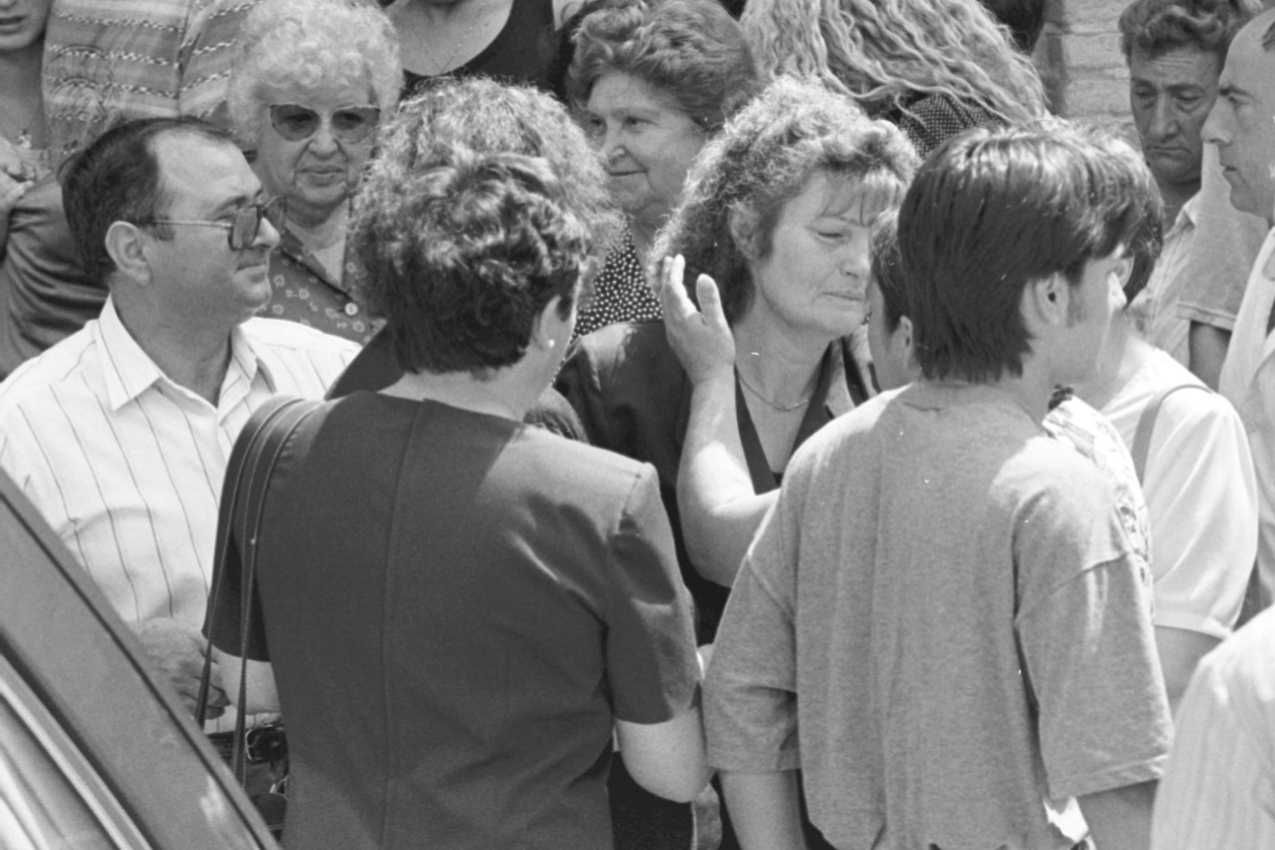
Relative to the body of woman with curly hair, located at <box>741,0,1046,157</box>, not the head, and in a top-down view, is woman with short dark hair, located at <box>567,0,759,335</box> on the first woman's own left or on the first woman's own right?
on the first woman's own left

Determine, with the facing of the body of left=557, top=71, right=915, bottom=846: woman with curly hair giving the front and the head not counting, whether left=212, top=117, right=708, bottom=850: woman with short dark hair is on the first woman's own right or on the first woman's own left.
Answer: on the first woman's own right

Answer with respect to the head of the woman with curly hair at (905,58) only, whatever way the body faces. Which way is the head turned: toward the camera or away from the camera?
away from the camera

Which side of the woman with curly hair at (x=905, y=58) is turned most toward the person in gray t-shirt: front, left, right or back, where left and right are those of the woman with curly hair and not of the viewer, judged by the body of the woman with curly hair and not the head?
back

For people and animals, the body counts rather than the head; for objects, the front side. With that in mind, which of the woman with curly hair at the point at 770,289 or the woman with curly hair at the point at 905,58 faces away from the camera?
the woman with curly hair at the point at 905,58

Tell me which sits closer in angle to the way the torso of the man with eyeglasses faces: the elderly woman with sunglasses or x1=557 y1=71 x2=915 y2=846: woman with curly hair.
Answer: the woman with curly hair

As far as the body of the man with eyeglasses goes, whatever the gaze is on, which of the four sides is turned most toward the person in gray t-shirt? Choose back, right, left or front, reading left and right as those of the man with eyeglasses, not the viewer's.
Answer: front

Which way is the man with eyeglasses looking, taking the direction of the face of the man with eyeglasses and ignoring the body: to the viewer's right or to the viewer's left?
to the viewer's right

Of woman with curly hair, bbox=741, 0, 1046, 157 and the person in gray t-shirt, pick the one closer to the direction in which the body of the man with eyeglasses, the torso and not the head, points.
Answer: the person in gray t-shirt

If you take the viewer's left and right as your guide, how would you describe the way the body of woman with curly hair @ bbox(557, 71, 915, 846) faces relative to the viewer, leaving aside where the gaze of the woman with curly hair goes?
facing the viewer and to the right of the viewer

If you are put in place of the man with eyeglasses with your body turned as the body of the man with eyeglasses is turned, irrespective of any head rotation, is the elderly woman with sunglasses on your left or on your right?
on your left

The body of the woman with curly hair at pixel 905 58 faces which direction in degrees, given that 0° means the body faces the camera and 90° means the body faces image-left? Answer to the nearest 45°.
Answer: approximately 180°
